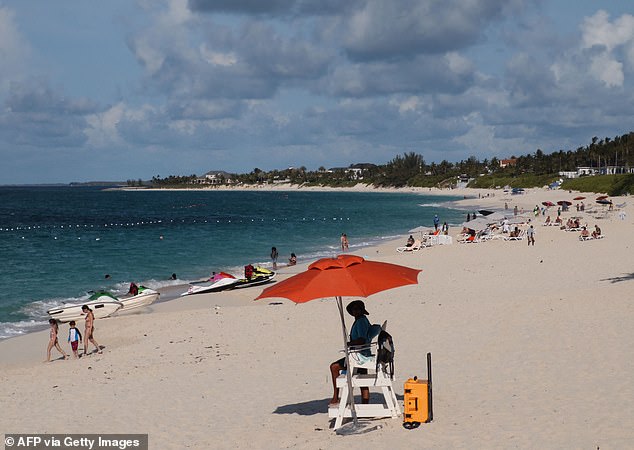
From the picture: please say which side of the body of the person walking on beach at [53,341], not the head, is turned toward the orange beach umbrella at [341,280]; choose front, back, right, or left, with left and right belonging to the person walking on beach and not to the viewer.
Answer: left

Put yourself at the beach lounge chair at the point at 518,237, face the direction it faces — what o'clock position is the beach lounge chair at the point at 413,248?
the beach lounge chair at the point at 413,248 is roughly at 11 o'clock from the beach lounge chair at the point at 518,237.

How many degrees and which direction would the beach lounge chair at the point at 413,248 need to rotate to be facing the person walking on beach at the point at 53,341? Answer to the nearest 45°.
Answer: approximately 90° to its left

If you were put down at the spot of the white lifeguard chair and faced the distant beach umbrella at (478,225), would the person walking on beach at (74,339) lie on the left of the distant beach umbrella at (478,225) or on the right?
left

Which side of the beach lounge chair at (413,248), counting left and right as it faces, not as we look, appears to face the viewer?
left

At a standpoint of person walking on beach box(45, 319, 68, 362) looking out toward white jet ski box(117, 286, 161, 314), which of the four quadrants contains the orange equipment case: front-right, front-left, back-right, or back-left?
back-right

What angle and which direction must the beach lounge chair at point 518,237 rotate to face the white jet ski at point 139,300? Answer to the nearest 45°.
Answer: approximately 45° to its left

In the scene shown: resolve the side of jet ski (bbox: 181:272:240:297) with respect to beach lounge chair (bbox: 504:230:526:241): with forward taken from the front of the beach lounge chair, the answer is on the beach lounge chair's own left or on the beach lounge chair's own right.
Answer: on the beach lounge chair's own left

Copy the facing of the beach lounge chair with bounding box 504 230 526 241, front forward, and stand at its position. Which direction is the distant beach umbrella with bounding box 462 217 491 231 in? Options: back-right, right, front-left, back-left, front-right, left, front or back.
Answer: front-right

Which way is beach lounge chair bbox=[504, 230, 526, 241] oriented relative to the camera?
to the viewer's left
